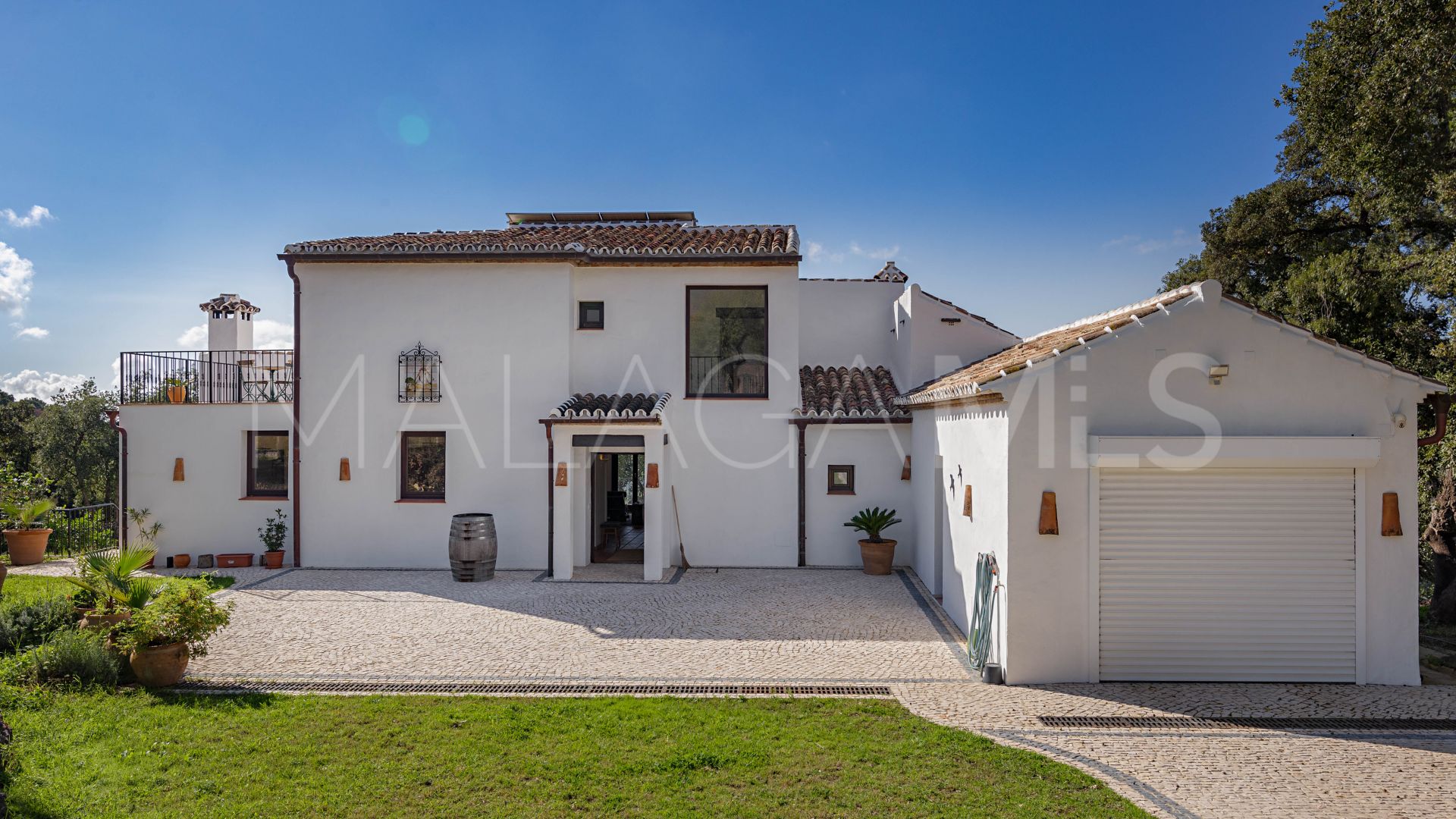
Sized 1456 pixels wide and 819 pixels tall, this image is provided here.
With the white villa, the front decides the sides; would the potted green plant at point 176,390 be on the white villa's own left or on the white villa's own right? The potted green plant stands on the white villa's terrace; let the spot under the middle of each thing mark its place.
on the white villa's own right

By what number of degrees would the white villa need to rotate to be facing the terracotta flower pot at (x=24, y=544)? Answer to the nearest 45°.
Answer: approximately 90° to its right

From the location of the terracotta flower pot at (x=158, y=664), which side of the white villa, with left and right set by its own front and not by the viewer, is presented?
front

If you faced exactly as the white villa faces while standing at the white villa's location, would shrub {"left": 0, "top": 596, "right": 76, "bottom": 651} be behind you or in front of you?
in front

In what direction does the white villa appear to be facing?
toward the camera

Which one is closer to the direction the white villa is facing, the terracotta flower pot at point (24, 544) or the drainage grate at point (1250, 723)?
the drainage grate

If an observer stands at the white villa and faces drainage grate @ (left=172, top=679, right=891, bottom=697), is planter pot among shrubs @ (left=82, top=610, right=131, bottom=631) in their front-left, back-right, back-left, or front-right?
front-right

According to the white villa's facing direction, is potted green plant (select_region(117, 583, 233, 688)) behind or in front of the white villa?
in front

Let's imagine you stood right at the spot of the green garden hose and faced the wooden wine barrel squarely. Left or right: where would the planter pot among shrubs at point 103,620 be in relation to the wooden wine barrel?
left
